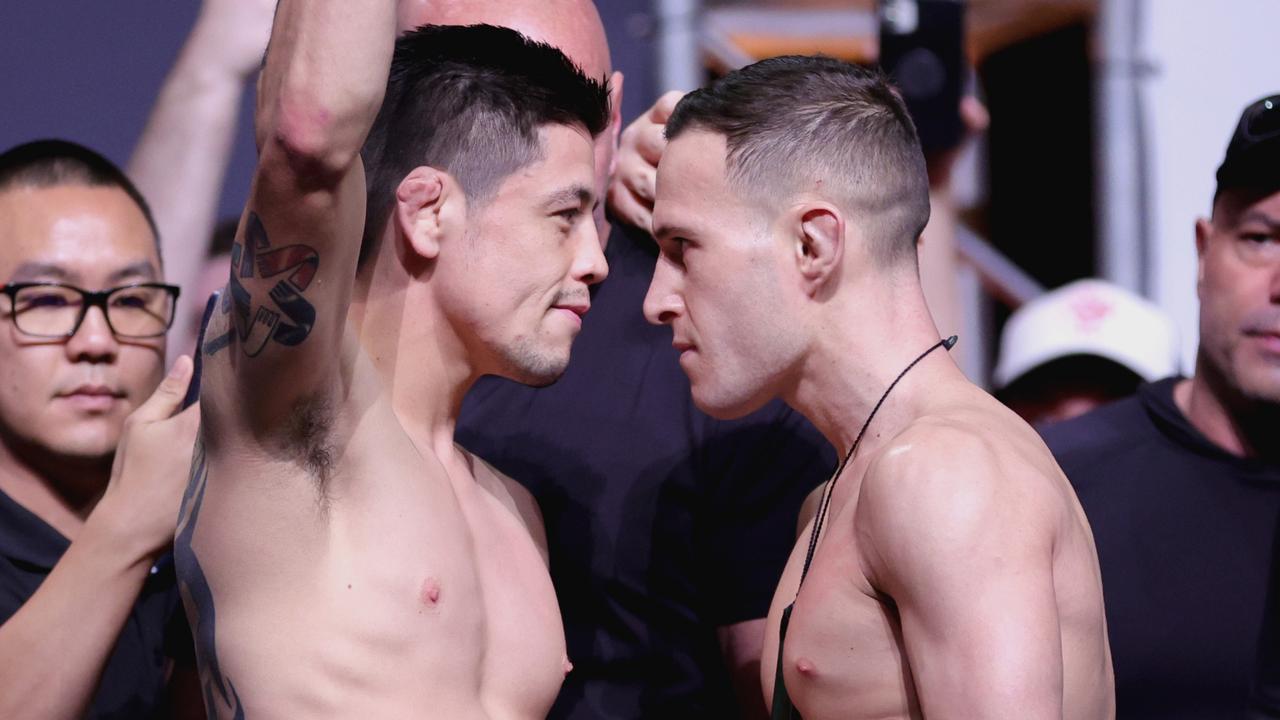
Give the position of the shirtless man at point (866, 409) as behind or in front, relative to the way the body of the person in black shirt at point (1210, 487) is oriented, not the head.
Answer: in front

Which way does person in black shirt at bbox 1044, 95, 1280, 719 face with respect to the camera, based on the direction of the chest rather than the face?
toward the camera

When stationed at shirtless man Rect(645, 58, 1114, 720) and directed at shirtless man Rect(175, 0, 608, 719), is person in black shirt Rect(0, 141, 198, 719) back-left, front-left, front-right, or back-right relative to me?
front-right

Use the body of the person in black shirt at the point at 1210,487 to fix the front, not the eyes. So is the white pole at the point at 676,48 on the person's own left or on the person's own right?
on the person's own right

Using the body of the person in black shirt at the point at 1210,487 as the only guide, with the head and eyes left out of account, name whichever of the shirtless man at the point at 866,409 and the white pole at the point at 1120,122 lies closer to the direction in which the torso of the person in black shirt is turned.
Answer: the shirtless man

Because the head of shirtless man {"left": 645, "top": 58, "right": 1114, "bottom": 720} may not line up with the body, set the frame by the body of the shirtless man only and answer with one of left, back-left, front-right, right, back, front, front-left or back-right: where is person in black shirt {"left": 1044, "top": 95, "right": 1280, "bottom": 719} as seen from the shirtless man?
back-right

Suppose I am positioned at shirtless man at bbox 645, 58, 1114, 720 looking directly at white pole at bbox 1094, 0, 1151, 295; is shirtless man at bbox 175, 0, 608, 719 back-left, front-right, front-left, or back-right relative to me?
back-left

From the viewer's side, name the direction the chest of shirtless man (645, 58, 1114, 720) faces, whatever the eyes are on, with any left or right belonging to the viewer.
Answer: facing to the left of the viewer

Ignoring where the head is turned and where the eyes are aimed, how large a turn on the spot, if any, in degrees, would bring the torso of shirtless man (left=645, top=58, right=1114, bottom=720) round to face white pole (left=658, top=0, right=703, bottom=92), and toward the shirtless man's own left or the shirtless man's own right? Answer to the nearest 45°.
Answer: approximately 90° to the shirtless man's own right

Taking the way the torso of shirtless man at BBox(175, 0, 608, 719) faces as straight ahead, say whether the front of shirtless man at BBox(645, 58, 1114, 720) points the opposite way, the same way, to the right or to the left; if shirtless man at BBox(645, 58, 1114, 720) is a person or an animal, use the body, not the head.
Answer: the opposite way

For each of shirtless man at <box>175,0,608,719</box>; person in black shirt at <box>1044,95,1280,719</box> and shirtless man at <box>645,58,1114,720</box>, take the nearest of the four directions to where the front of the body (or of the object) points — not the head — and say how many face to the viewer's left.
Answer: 1

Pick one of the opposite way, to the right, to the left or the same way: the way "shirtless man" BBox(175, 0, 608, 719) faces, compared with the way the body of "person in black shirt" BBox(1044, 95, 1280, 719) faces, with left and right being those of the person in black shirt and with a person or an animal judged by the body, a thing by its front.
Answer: to the left

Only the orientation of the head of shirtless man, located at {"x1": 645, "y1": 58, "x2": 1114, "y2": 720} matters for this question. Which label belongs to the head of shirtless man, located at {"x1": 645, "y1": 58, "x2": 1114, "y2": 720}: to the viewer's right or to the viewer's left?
to the viewer's left

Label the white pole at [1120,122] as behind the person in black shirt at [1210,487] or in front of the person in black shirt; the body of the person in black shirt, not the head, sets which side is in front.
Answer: behind

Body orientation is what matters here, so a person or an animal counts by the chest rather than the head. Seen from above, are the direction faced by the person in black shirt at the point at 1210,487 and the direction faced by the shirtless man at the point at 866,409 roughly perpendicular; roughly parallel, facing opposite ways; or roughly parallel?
roughly perpendicular

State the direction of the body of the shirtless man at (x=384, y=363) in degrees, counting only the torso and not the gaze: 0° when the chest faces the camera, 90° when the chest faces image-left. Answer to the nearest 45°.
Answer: approximately 315°

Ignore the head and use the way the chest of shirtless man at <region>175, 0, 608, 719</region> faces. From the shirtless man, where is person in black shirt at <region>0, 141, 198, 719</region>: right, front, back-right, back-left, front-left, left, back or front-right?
back

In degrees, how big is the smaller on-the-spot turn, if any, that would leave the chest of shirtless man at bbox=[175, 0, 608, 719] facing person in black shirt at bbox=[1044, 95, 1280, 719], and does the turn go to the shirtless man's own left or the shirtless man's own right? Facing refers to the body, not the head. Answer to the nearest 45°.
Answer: approximately 45° to the shirtless man's own left
